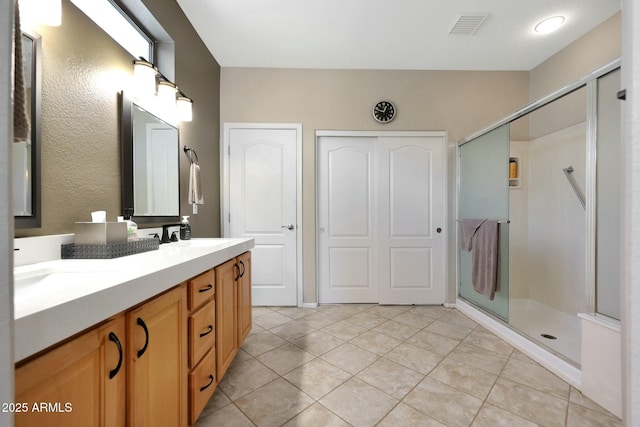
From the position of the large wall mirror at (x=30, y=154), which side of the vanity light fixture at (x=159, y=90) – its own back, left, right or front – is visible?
right

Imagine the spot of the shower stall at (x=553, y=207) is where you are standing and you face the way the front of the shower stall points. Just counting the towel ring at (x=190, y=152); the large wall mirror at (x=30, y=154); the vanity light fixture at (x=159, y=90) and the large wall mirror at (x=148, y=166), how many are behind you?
0

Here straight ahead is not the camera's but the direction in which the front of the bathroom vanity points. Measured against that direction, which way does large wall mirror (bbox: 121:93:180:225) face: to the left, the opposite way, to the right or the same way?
the same way

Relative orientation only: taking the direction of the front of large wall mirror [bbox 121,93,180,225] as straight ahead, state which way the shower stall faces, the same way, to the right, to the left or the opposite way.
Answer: the opposite way

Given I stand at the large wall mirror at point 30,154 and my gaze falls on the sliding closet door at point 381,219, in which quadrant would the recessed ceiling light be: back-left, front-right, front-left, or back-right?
front-right

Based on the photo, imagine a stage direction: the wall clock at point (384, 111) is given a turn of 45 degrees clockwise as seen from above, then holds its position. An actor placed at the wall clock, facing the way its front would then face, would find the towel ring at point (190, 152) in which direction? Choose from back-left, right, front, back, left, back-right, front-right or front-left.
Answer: front

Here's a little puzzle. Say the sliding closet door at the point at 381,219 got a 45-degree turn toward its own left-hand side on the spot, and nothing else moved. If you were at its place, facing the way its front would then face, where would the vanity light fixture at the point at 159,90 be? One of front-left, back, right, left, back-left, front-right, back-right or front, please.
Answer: right

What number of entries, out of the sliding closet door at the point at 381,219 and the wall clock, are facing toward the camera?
2

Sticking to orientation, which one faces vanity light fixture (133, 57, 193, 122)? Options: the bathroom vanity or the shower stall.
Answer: the shower stall

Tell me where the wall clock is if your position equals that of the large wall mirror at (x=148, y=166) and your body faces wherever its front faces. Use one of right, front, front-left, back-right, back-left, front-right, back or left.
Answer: front-left

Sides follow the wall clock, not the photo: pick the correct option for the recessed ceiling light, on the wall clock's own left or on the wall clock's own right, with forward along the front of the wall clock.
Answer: on the wall clock's own left

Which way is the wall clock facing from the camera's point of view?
toward the camera

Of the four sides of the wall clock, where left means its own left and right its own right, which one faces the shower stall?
left

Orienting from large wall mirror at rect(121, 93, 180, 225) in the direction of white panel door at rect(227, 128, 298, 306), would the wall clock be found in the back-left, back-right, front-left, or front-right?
front-right

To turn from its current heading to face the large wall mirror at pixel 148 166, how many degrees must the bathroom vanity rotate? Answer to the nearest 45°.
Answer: approximately 135° to its left

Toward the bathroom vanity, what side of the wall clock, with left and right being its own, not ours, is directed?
front
